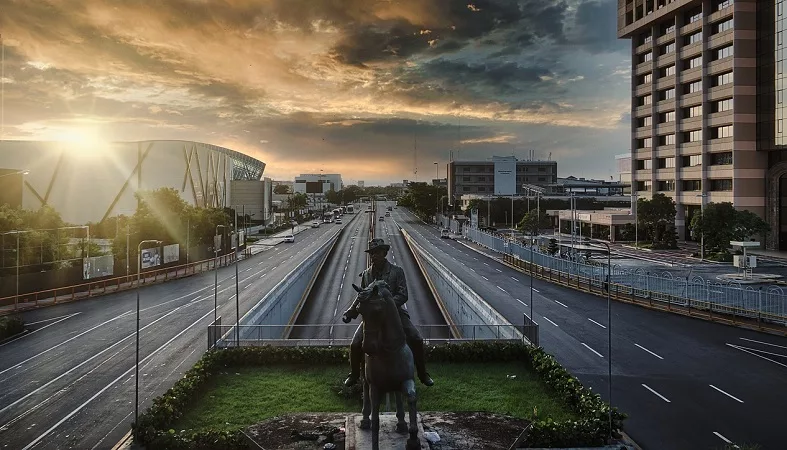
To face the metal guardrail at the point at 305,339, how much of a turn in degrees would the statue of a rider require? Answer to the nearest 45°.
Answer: approximately 180°

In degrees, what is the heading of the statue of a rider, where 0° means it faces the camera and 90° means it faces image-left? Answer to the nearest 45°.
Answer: approximately 0°

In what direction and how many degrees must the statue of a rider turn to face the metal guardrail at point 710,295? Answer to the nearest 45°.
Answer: approximately 135° to its left

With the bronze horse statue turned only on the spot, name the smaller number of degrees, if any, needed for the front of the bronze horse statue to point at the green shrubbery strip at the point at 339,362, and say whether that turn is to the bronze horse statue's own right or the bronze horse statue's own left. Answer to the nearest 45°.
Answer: approximately 180°
